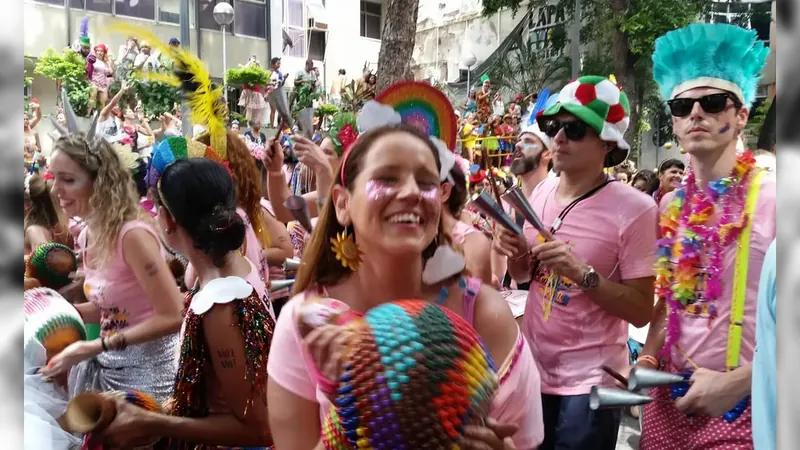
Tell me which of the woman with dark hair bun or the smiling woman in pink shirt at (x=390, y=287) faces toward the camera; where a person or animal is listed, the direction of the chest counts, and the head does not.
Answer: the smiling woman in pink shirt

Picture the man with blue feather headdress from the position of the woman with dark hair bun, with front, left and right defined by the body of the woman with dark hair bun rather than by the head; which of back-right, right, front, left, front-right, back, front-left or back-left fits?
back-right

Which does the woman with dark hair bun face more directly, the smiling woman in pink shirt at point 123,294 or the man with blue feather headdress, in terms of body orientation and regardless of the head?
the smiling woman in pink shirt

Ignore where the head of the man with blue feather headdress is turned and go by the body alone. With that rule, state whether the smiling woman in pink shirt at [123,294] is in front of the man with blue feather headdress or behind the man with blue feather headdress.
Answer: in front

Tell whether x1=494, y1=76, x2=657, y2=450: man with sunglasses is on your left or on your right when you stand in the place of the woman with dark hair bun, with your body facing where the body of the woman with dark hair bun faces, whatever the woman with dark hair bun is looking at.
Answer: on your right

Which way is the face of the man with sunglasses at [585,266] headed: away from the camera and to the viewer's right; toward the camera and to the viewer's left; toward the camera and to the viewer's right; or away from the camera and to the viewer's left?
toward the camera and to the viewer's left

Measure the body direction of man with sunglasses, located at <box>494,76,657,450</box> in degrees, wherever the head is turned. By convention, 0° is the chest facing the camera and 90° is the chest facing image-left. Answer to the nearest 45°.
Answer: approximately 45°

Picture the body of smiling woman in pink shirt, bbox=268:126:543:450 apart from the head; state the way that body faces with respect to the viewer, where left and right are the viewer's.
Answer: facing the viewer

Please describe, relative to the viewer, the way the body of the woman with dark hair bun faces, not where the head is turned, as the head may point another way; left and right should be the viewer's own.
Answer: facing away from the viewer and to the left of the viewer

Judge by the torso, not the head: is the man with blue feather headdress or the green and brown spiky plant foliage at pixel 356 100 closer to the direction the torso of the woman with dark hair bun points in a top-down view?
the green and brown spiky plant foliage

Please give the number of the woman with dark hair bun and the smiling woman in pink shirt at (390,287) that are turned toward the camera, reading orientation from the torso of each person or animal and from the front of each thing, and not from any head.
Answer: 1

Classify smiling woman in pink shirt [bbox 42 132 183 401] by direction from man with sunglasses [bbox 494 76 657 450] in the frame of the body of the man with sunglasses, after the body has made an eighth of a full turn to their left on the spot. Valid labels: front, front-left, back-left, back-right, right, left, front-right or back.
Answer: right

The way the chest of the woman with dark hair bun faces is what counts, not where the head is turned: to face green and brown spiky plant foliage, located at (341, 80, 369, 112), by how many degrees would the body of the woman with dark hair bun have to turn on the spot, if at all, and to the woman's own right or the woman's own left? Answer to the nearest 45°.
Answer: approximately 45° to the woman's own right
